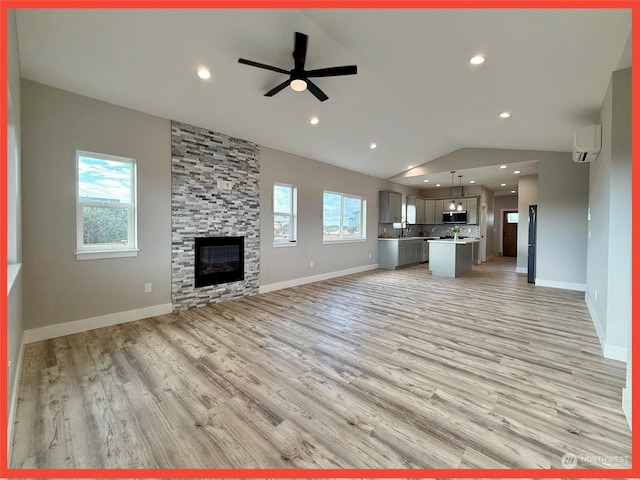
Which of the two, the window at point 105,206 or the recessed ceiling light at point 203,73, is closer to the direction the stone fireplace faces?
the recessed ceiling light

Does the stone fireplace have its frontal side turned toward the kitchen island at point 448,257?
no

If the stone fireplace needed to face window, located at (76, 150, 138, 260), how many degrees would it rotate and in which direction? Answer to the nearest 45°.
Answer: approximately 90° to its right

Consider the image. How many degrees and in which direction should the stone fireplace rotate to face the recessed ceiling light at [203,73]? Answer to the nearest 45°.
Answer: approximately 45° to its right

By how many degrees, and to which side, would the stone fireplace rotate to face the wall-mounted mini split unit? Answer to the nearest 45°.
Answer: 0° — it already faces it

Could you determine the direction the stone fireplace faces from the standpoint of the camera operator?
facing the viewer and to the right of the viewer

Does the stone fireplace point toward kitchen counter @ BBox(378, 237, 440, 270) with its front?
no

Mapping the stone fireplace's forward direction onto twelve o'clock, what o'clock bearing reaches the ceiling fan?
The ceiling fan is roughly at 1 o'clock from the stone fireplace.

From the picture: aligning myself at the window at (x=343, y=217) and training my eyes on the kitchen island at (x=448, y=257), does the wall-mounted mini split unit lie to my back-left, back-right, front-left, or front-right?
front-right
